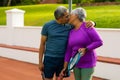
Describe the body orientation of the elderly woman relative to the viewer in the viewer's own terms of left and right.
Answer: facing the viewer and to the left of the viewer

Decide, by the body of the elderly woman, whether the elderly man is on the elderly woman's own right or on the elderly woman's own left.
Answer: on the elderly woman's own right

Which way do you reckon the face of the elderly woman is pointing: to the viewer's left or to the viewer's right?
to the viewer's left
